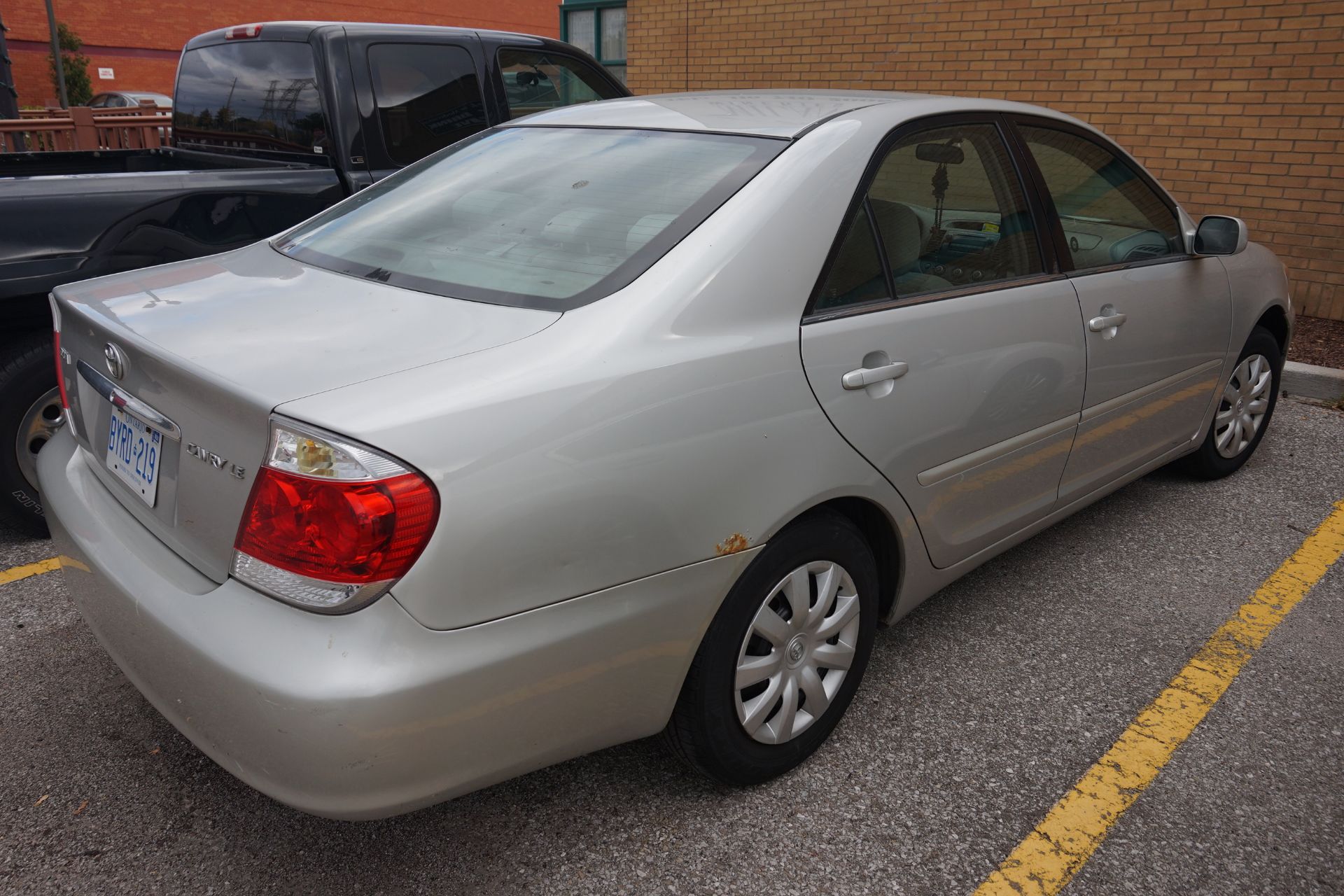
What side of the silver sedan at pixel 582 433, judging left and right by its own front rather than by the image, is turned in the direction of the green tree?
left

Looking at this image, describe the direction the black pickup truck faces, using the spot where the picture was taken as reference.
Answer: facing away from the viewer and to the right of the viewer

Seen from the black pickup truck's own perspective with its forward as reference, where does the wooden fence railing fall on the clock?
The wooden fence railing is roughly at 10 o'clock from the black pickup truck.

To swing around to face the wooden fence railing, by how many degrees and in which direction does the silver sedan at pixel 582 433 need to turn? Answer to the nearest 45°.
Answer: approximately 90° to its left

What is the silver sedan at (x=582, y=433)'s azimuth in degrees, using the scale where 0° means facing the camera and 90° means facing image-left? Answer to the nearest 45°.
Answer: approximately 225°

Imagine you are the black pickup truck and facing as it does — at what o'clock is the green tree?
The green tree is roughly at 10 o'clock from the black pickup truck.

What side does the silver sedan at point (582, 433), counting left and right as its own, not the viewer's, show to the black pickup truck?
left

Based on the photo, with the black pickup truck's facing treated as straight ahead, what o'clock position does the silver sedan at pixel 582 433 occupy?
The silver sedan is roughly at 4 o'clock from the black pickup truck.

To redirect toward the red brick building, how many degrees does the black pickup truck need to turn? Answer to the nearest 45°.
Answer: approximately 45° to its left
